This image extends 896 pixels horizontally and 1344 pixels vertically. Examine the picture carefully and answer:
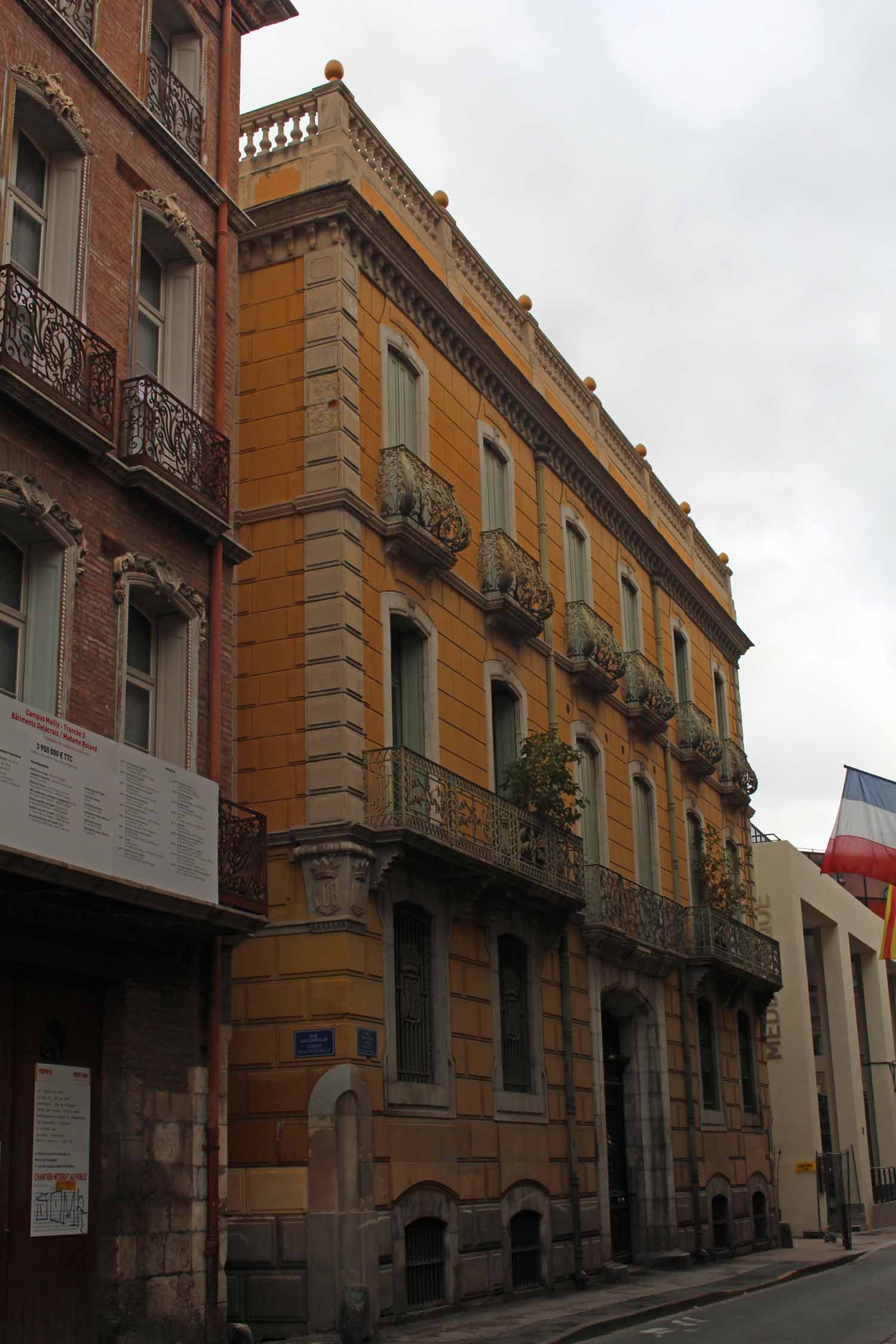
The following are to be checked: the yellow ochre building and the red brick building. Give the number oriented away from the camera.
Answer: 0

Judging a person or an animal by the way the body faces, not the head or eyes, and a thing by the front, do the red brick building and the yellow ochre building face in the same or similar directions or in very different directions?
same or similar directions

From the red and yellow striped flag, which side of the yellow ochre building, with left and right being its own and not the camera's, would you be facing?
left

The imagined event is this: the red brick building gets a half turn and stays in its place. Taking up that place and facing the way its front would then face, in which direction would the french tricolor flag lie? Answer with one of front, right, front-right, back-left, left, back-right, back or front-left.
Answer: right

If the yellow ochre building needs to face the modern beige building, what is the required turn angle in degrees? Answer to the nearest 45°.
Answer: approximately 135° to its left

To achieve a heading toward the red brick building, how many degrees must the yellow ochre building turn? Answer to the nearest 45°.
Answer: approximately 45° to its right

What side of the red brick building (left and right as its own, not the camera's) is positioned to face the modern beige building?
left

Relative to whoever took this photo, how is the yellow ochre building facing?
facing the viewer and to the right of the viewer

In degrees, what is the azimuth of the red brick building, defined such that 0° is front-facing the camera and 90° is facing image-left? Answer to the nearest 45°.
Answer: approximately 315°
